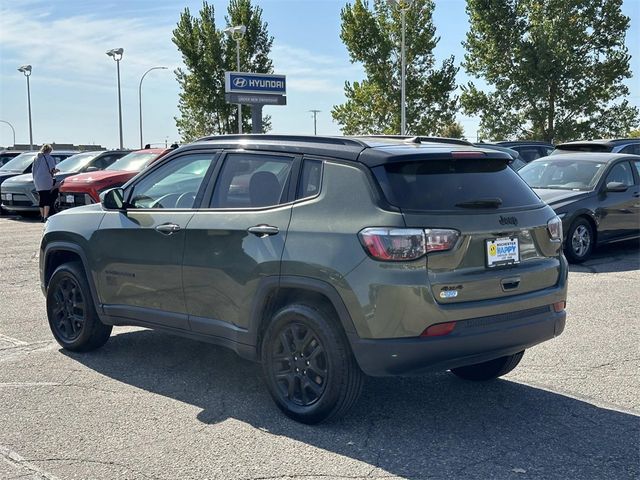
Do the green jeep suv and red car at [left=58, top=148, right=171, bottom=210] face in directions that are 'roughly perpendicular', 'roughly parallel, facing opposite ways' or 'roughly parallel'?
roughly perpendicular

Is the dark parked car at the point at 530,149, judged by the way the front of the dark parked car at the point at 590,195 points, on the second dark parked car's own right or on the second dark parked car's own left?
on the second dark parked car's own right

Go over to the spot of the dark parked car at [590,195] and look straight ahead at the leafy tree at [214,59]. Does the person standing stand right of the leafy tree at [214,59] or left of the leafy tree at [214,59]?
left

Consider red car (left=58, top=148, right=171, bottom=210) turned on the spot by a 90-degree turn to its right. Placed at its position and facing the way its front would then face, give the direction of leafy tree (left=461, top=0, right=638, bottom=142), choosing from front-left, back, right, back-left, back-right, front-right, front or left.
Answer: right

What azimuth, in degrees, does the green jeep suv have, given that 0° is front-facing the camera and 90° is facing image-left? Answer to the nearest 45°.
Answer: approximately 135°

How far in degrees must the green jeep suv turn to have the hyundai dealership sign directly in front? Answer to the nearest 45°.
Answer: approximately 45° to its right

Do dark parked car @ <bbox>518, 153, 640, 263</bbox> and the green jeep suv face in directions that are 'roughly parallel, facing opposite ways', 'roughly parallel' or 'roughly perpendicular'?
roughly perpendicular
